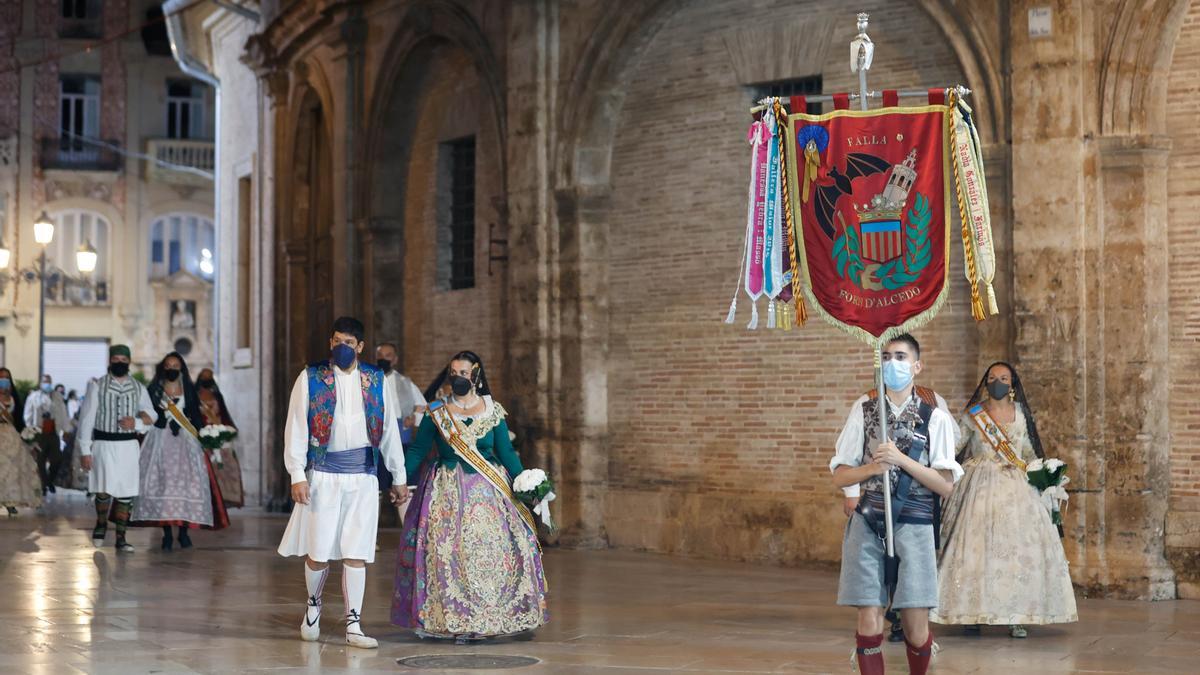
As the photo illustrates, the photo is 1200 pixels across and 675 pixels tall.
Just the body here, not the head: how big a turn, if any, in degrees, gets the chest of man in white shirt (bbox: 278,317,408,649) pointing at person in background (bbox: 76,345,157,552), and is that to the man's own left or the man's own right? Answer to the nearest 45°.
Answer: approximately 180°

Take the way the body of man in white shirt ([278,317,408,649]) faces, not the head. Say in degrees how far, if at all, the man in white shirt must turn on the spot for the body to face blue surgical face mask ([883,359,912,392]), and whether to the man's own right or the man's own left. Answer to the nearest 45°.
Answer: approximately 45° to the man's own left

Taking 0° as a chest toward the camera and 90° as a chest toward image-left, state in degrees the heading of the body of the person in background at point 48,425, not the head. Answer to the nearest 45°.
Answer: approximately 0°

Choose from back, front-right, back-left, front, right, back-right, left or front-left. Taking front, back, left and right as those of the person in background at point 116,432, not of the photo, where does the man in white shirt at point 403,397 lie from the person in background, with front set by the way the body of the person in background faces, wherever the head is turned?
left
